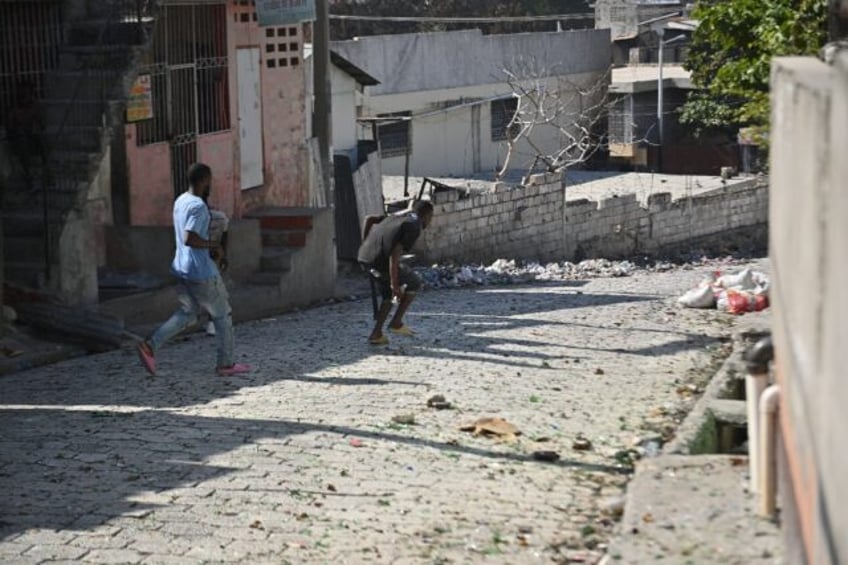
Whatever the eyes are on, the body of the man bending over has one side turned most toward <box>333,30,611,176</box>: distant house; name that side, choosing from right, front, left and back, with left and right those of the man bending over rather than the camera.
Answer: left

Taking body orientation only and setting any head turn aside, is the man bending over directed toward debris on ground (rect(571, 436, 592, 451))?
no

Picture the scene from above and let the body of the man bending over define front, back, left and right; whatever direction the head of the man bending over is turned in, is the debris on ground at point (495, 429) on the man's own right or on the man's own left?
on the man's own right

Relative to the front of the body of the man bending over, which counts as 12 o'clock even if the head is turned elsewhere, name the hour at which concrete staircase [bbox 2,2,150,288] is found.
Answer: The concrete staircase is roughly at 7 o'clock from the man bending over.

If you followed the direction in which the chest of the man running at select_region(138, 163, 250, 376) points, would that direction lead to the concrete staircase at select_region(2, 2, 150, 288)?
no

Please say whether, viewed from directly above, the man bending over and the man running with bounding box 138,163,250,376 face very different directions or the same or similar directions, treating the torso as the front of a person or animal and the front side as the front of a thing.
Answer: same or similar directions

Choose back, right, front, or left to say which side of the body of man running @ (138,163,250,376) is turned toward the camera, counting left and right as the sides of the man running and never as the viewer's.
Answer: right

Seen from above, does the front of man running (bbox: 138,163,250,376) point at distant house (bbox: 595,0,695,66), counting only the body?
no

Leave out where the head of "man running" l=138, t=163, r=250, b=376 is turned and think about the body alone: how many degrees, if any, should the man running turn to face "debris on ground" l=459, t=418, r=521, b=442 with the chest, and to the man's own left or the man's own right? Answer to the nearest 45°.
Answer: approximately 45° to the man's own right

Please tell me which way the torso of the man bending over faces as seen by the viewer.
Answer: to the viewer's right

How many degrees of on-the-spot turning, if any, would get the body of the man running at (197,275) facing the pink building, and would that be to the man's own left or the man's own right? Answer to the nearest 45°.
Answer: approximately 90° to the man's own left

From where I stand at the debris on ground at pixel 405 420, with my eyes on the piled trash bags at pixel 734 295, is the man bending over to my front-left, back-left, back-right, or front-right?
front-left

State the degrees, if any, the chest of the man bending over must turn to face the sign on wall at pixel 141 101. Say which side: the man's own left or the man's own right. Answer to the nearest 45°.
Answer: approximately 135° to the man's own left

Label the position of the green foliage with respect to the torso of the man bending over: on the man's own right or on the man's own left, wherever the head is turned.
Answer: on the man's own left

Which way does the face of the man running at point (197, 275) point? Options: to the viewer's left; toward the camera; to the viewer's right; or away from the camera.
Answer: to the viewer's right

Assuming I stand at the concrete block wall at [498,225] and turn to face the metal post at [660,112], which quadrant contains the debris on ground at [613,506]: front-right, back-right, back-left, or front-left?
back-right
